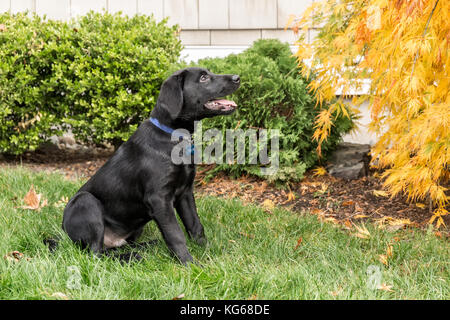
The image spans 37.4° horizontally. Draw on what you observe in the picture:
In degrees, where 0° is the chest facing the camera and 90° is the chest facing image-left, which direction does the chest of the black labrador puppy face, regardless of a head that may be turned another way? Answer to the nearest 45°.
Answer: approximately 270°

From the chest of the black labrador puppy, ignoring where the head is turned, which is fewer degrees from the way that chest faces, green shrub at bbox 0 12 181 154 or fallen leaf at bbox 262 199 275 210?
the fallen leaf

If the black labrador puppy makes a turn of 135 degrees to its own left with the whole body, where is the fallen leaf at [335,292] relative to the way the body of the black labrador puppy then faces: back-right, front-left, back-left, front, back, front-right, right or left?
back

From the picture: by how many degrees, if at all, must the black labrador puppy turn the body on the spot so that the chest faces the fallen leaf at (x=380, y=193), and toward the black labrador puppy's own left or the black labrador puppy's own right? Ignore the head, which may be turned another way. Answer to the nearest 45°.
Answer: approximately 45° to the black labrador puppy's own left

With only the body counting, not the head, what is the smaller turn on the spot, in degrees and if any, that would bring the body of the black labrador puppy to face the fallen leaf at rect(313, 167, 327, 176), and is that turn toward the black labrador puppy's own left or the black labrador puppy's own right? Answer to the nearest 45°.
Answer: approximately 45° to the black labrador puppy's own left

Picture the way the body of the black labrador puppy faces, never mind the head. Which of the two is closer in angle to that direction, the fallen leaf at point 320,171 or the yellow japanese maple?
the yellow japanese maple

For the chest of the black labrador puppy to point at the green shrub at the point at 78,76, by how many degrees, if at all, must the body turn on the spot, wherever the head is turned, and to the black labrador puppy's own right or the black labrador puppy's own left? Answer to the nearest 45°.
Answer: approximately 90° to the black labrador puppy's own left

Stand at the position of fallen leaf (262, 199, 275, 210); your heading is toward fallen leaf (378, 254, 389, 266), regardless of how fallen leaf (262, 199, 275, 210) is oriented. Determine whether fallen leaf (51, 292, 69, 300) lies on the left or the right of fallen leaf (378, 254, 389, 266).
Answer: right

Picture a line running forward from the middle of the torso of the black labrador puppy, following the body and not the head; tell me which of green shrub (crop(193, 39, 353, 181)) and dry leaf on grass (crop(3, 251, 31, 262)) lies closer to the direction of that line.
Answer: the green shrub

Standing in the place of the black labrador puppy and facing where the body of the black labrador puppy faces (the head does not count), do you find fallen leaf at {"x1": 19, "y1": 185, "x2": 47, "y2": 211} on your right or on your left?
on your left

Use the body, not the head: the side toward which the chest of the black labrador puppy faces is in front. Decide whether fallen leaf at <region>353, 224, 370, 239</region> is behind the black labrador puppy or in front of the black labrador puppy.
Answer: in front

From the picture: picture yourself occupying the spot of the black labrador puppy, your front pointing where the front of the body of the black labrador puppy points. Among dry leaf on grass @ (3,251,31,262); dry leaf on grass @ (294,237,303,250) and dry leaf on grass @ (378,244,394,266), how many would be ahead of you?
2

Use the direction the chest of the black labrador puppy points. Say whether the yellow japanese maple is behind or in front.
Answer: in front

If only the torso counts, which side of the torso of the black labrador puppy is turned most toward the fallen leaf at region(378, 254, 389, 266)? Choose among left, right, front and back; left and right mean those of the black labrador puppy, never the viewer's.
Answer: front

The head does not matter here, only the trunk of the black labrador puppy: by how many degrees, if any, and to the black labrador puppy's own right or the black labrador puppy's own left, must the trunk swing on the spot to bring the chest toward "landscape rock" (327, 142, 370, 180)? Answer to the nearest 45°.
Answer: approximately 45° to the black labrador puppy's own left
